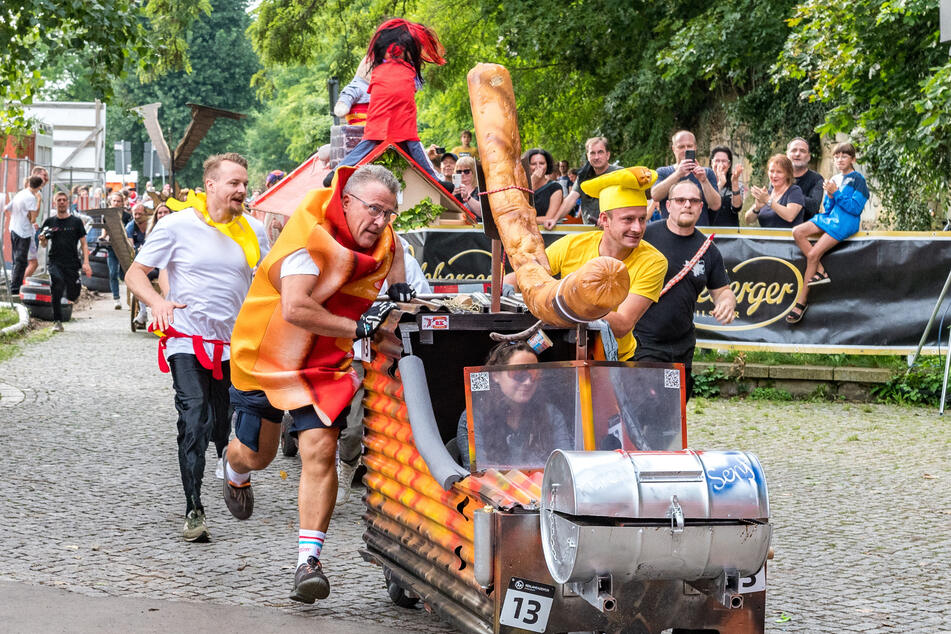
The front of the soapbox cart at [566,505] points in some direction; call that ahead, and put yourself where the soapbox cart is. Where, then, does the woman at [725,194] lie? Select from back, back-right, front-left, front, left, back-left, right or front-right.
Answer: back-left

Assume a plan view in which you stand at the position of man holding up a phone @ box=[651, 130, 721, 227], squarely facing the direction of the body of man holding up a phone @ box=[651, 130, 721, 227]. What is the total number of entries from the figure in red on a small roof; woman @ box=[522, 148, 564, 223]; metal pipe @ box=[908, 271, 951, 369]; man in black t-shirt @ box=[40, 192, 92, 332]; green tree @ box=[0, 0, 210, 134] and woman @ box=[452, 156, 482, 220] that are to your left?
1

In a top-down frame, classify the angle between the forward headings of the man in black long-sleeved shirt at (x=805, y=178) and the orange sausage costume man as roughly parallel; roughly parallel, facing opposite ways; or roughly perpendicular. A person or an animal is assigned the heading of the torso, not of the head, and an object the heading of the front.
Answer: roughly perpendicular

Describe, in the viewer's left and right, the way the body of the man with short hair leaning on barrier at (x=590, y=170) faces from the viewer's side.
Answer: facing the viewer and to the left of the viewer

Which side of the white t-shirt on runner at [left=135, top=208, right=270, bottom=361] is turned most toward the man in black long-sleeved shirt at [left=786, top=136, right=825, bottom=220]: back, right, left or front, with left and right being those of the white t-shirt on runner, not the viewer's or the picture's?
left

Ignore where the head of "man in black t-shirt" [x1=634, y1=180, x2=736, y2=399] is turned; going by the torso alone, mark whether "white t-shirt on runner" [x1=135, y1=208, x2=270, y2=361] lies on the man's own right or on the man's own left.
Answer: on the man's own right

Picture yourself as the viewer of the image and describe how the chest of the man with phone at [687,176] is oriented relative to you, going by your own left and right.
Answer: facing the viewer

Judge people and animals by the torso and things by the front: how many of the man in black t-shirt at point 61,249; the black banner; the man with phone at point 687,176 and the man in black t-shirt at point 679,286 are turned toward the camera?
4

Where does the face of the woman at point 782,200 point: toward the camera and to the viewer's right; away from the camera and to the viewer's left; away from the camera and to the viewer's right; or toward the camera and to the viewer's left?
toward the camera and to the viewer's left

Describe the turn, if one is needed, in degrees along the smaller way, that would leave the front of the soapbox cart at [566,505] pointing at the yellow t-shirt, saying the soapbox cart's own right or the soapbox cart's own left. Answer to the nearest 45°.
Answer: approximately 135° to the soapbox cart's own left

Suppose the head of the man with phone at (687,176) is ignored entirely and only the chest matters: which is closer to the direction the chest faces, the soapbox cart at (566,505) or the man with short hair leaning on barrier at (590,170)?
the soapbox cart

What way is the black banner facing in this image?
toward the camera
